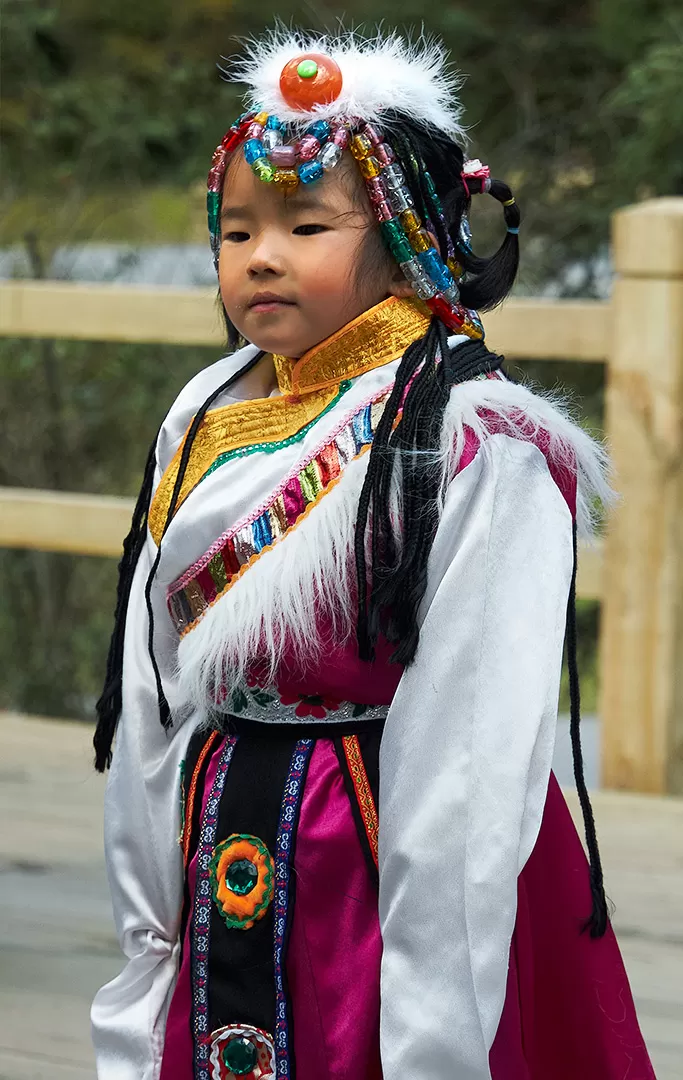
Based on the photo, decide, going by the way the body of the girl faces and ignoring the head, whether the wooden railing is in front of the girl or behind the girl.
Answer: behind

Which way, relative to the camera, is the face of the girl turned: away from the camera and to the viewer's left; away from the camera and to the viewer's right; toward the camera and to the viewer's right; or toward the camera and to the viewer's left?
toward the camera and to the viewer's left

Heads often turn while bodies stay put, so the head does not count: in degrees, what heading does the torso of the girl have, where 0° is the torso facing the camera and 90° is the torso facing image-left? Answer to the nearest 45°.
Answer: approximately 45°
